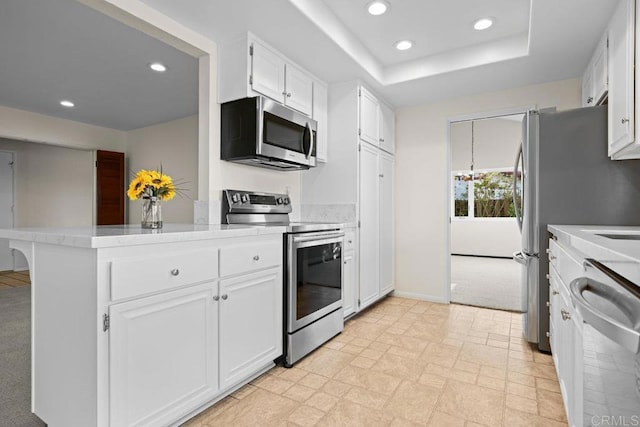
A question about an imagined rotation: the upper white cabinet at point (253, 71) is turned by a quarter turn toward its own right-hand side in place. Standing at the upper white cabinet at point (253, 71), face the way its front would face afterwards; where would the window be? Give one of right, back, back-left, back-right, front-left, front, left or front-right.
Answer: back

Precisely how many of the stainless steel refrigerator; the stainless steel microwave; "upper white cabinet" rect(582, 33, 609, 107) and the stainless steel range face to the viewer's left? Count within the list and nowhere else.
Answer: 2

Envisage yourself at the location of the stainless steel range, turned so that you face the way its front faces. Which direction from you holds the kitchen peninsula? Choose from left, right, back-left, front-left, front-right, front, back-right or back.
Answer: right

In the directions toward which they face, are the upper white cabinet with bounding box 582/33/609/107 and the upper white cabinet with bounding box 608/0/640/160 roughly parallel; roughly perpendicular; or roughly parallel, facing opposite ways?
roughly parallel

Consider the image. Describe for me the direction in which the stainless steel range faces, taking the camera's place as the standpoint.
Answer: facing the viewer and to the right of the viewer

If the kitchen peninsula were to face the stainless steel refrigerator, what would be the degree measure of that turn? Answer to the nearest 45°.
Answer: approximately 45° to its left

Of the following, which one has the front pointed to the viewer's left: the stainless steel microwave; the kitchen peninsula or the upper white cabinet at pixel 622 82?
the upper white cabinet

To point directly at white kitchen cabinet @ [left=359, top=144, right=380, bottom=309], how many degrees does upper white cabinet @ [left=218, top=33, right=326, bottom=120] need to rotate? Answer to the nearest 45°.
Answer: approximately 90° to its left

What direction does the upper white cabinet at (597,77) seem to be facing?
to the viewer's left

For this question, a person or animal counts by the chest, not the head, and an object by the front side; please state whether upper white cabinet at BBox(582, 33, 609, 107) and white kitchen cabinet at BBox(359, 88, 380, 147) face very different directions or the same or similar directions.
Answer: very different directions

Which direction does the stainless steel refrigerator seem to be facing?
to the viewer's left

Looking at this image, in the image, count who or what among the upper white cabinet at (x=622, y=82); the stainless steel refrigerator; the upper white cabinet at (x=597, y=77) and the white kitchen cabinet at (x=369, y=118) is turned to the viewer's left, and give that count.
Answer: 3

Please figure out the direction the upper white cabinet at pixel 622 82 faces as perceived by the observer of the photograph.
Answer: facing to the left of the viewer
